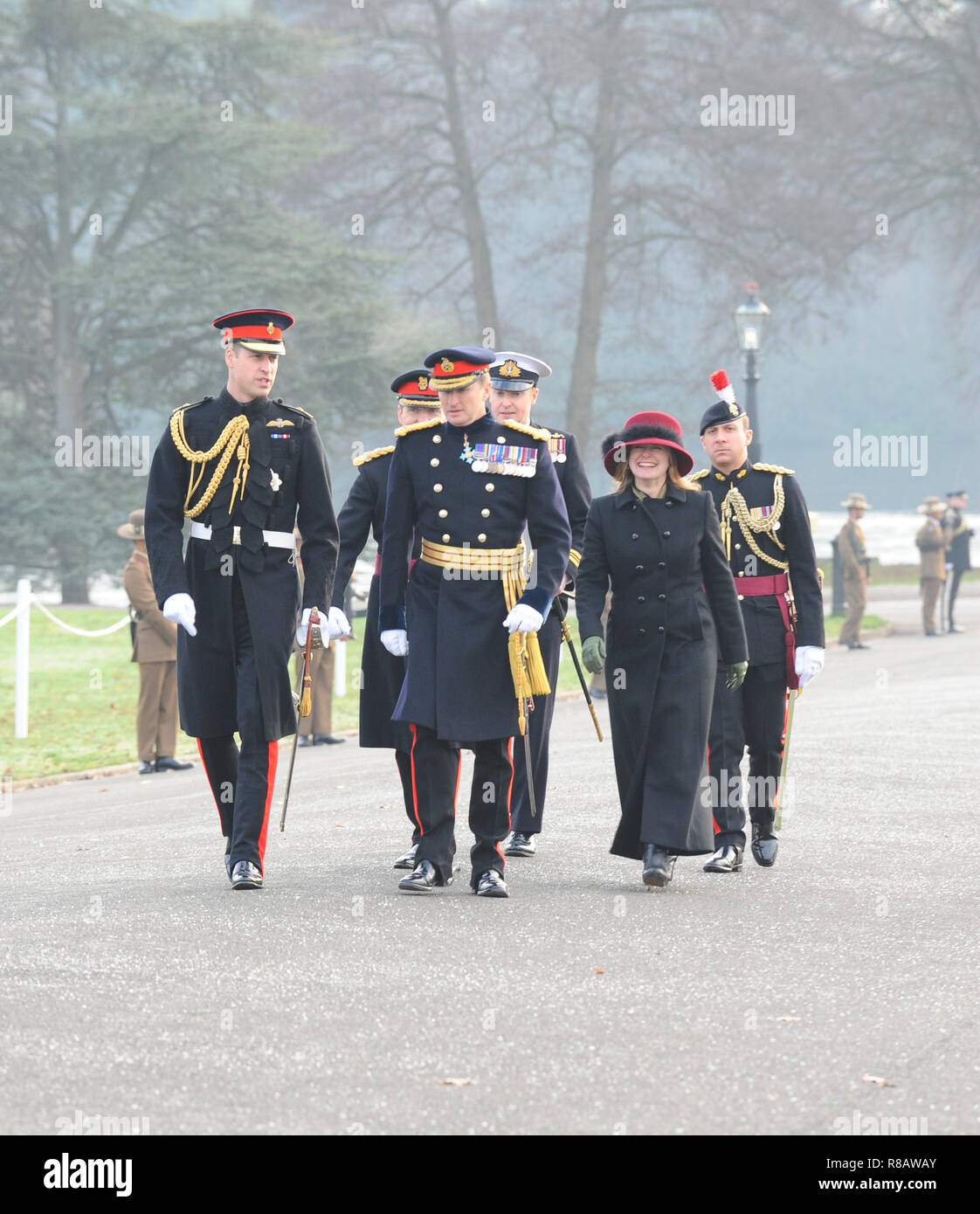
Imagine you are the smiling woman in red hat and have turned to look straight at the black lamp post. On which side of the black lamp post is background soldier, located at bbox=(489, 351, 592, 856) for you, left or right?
left

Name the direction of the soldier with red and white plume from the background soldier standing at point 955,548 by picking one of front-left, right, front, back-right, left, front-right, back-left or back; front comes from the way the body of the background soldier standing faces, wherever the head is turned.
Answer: right

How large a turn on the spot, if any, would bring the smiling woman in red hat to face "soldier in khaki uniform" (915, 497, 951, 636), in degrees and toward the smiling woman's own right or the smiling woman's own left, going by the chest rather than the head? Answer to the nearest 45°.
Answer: approximately 180°
